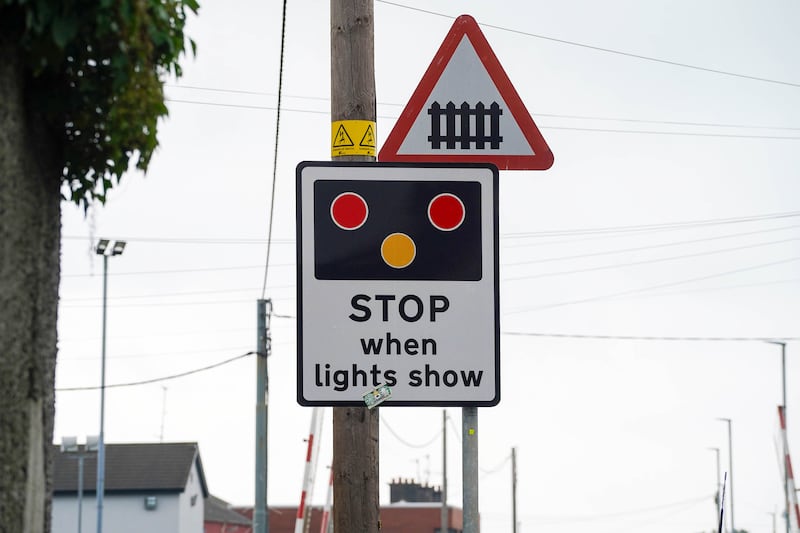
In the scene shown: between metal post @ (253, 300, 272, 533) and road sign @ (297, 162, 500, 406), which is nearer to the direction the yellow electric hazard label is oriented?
the road sign

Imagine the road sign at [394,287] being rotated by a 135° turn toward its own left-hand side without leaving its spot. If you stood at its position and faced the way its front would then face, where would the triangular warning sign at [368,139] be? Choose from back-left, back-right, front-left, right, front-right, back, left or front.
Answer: front-left

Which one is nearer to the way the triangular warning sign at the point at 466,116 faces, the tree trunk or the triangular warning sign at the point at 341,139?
the tree trunk

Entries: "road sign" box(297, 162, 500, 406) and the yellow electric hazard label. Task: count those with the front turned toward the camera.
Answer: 2

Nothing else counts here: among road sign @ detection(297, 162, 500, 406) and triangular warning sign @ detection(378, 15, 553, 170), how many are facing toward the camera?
2

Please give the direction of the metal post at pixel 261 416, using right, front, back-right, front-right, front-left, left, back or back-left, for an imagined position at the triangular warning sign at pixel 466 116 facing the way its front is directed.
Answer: back

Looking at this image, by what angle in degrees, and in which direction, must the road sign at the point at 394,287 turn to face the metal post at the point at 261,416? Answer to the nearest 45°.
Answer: approximately 180°

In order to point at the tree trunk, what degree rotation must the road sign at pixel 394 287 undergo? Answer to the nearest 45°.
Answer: approximately 45° to its right

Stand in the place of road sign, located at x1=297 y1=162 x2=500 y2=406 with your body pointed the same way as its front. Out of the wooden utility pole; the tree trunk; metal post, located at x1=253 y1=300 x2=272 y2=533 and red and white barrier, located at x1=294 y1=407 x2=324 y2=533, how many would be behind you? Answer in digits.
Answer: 3
